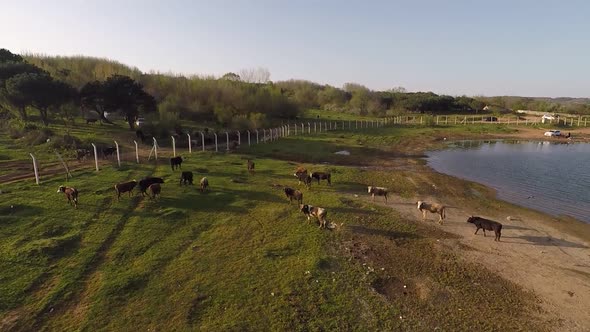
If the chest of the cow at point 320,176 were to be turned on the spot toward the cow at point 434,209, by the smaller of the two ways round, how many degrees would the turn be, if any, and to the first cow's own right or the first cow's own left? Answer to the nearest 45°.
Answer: approximately 135° to the first cow's own left

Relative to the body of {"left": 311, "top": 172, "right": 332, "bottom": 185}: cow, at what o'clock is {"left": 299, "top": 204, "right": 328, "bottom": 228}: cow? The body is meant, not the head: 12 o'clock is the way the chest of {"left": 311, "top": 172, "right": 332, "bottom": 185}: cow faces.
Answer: {"left": 299, "top": 204, "right": 328, "bottom": 228}: cow is roughly at 9 o'clock from {"left": 311, "top": 172, "right": 332, "bottom": 185}: cow.

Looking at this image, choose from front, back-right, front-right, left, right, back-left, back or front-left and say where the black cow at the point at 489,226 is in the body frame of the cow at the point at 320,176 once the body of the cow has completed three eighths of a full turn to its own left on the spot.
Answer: front

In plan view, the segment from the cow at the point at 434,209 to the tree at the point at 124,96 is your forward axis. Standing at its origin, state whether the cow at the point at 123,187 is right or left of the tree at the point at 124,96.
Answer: left

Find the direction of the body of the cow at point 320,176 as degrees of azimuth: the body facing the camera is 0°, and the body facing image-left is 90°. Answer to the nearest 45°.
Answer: approximately 90°

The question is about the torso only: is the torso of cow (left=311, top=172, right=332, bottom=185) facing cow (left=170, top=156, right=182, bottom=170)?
yes
